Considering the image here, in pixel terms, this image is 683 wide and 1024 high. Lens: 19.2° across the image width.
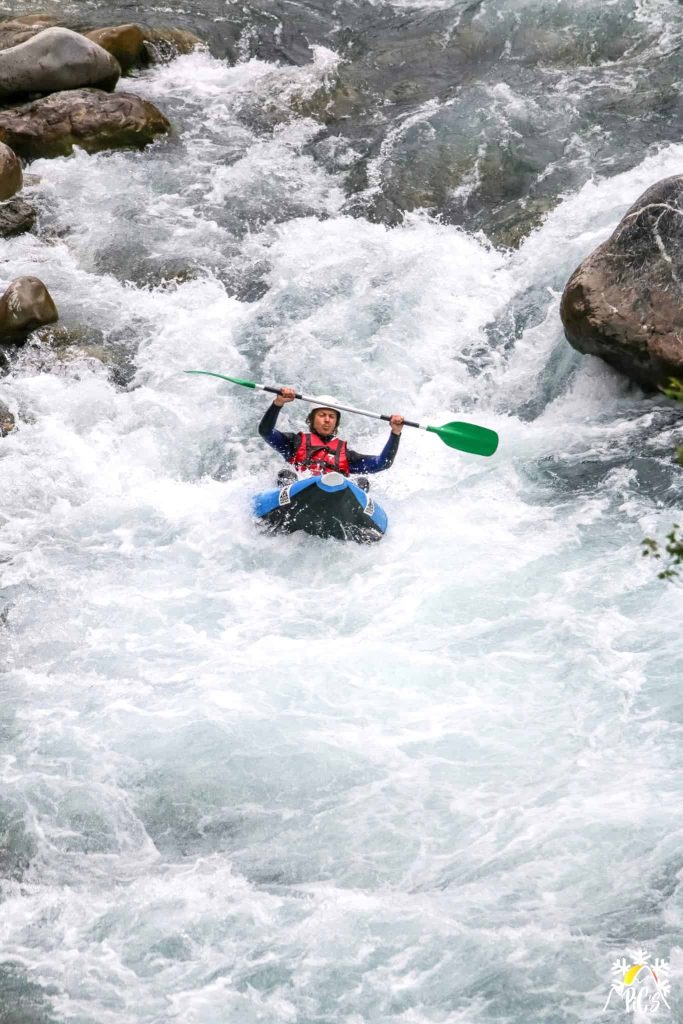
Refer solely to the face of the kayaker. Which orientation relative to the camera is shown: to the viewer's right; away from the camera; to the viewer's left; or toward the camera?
toward the camera

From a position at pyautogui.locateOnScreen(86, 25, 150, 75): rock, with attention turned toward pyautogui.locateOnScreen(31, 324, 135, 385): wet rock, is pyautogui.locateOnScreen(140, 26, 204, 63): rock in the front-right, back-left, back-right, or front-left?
back-left

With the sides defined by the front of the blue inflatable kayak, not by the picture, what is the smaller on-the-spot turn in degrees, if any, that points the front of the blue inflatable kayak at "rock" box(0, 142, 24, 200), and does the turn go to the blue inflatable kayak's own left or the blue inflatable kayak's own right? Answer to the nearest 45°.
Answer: approximately 135° to the blue inflatable kayak's own right

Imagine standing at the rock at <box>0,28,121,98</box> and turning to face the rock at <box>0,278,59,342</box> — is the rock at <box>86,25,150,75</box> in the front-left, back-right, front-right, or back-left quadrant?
back-left

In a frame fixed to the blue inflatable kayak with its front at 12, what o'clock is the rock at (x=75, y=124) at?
The rock is roughly at 5 o'clock from the blue inflatable kayak.

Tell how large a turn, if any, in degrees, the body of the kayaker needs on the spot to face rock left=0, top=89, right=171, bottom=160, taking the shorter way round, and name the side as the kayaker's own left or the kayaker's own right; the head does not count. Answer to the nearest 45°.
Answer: approximately 135° to the kayaker's own right

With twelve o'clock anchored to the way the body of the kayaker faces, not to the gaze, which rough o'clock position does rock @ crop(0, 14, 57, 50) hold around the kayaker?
The rock is roughly at 5 o'clock from the kayaker.

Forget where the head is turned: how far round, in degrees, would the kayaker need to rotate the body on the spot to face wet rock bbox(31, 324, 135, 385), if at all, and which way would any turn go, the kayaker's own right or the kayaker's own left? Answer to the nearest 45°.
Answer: approximately 135° to the kayaker's own right

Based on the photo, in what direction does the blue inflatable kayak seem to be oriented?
toward the camera

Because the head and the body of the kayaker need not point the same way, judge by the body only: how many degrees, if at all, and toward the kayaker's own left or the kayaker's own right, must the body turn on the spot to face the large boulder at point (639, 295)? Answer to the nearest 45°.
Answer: approximately 135° to the kayaker's own left

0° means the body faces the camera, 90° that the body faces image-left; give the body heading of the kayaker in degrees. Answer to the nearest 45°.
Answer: approximately 0°

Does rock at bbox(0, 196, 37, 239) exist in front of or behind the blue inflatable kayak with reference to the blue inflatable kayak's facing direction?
behind
